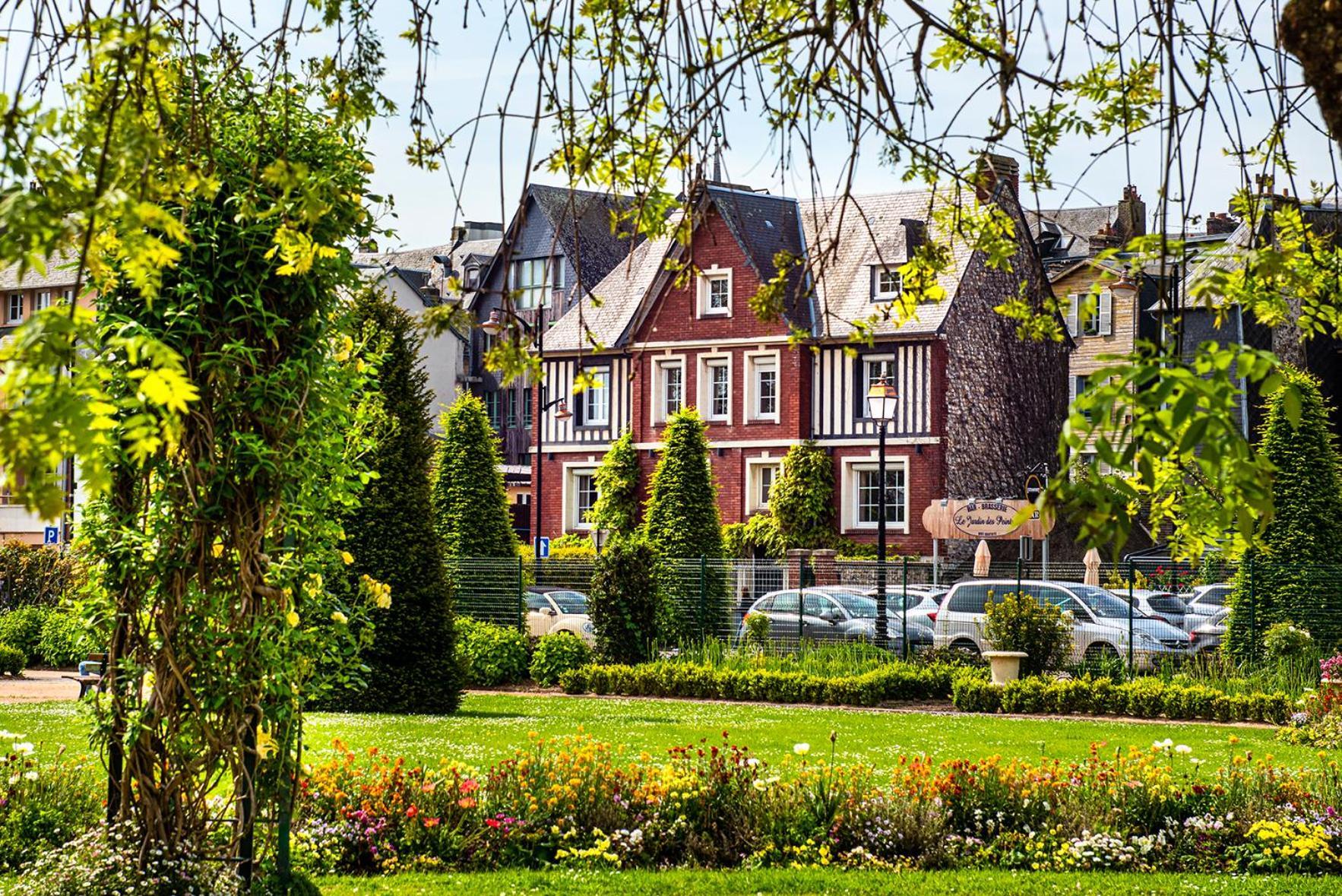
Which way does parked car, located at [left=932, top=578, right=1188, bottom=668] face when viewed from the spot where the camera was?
facing the viewer and to the right of the viewer

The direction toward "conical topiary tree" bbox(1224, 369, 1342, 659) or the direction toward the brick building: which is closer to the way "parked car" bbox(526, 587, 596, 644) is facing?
the conical topiary tree

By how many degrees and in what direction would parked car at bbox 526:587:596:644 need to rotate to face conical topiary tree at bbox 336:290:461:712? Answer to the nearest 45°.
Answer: approximately 45° to its right

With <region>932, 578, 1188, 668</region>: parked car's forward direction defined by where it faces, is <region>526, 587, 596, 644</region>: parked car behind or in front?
behind

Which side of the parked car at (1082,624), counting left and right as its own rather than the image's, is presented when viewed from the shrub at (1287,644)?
front

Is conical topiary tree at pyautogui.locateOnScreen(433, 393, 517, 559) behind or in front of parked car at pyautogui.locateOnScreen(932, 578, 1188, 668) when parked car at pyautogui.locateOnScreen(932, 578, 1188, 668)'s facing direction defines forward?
behind

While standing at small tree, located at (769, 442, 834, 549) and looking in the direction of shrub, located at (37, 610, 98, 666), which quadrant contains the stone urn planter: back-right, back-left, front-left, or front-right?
front-left

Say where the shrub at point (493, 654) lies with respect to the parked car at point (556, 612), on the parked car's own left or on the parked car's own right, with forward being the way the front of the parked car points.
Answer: on the parked car's own right

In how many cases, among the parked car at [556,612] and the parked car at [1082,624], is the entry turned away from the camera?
0

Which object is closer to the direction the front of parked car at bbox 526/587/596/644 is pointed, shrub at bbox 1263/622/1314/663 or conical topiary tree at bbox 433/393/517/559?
the shrub

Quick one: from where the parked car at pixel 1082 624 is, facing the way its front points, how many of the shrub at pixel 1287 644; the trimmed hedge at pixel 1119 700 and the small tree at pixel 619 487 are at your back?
1

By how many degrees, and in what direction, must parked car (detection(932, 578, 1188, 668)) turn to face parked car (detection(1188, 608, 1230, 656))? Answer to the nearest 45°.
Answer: approximately 45° to its left

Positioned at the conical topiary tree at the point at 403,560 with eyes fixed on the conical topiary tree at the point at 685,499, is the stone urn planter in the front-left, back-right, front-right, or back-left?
front-right
